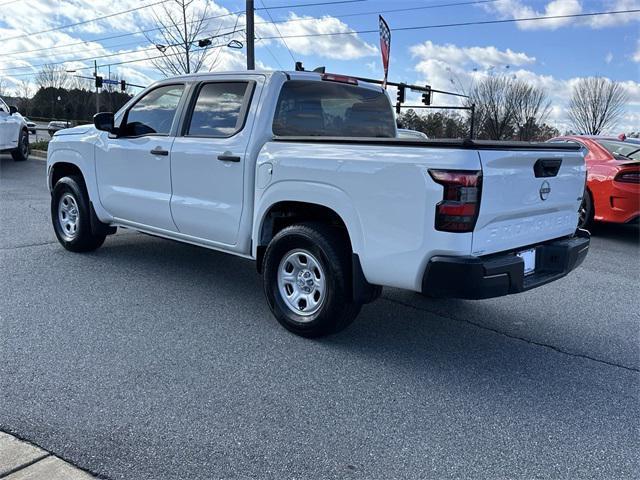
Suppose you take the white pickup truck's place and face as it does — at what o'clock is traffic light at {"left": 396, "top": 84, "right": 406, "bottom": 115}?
The traffic light is roughly at 2 o'clock from the white pickup truck.

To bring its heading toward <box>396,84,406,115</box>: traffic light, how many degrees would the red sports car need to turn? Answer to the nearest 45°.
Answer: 0° — it already faces it

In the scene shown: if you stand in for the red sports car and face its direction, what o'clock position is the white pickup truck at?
The white pickup truck is roughly at 8 o'clock from the red sports car.

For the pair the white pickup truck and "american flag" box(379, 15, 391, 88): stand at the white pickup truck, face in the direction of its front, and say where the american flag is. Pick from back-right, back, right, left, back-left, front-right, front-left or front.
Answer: front-right

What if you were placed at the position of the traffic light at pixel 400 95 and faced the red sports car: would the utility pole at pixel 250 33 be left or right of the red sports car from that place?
right

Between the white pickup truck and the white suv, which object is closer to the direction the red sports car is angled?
the white suv

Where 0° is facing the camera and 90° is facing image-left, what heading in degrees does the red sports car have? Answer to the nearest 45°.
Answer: approximately 135°

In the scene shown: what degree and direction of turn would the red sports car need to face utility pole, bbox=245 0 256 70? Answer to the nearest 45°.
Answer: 0° — it already faces it

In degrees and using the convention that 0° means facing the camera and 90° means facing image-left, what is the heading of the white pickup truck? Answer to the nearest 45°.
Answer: approximately 135°

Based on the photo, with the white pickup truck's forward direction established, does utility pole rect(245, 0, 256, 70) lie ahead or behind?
ahead

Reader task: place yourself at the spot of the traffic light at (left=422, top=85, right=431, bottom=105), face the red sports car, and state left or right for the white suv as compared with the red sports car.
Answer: right

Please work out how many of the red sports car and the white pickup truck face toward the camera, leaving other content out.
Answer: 0
